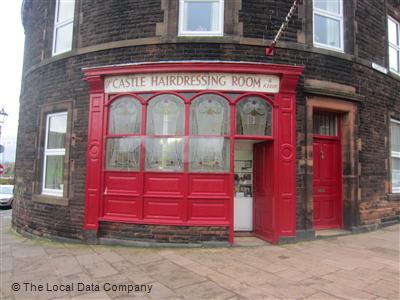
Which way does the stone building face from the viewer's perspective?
toward the camera
